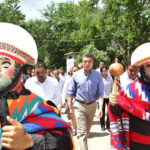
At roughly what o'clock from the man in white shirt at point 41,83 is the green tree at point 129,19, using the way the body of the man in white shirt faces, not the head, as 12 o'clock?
The green tree is roughly at 7 o'clock from the man in white shirt.

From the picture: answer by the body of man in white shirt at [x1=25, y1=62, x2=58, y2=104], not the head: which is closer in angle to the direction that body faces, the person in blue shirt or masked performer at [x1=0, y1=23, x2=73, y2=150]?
the masked performer

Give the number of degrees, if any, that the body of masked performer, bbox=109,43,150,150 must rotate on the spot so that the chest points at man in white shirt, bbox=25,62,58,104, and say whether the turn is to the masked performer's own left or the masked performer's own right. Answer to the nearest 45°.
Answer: approximately 135° to the masked performer's own right

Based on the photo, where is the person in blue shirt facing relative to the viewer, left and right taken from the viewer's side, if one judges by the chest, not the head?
facing the viewer

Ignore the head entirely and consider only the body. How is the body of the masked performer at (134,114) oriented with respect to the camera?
toward the camera

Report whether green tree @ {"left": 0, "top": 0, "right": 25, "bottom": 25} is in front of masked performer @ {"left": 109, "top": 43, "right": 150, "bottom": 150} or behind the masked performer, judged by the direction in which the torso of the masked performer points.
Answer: behind

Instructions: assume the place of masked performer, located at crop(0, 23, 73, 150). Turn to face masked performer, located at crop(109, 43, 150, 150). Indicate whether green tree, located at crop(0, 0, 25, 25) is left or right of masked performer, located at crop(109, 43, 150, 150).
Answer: left

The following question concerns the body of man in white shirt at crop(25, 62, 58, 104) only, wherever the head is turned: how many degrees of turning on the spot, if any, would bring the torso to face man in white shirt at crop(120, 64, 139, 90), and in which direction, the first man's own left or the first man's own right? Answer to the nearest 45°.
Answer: approximately 90° to the first man's own left

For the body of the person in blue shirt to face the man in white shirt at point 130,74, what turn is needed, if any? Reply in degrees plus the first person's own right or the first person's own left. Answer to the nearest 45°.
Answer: approximately 90° to the first person's own left

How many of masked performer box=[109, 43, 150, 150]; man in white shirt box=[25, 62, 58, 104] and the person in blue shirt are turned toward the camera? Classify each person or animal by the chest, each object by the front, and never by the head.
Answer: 3

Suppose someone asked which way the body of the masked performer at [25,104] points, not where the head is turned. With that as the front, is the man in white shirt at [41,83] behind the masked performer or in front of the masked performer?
behind
